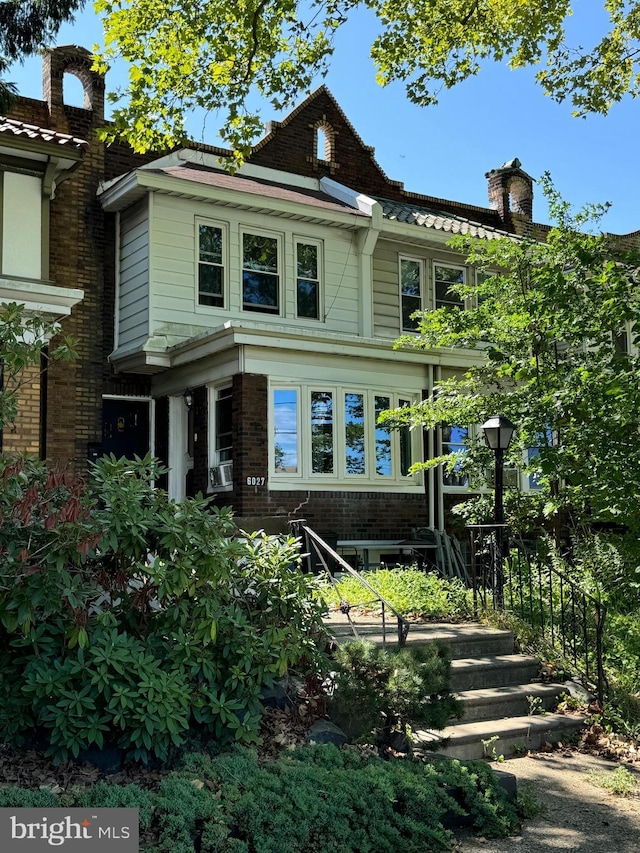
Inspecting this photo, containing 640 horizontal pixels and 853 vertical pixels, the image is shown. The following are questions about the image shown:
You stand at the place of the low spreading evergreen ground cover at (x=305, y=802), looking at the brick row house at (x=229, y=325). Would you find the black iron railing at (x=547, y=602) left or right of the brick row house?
right

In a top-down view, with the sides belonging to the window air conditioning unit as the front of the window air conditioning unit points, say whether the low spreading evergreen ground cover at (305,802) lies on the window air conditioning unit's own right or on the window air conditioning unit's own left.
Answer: on the window air conditioning unit's own left

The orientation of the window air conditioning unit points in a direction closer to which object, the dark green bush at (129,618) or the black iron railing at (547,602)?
the dark green bush

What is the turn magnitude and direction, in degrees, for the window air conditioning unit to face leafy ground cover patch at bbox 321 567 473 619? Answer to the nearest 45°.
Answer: approximately 90° to its left

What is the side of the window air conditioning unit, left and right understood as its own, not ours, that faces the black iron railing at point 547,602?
left

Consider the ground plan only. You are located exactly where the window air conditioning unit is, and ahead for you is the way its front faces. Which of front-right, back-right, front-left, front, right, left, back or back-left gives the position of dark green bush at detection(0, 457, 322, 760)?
front-left

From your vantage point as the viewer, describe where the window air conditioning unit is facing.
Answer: facing the viewer and to the left of the viewer
